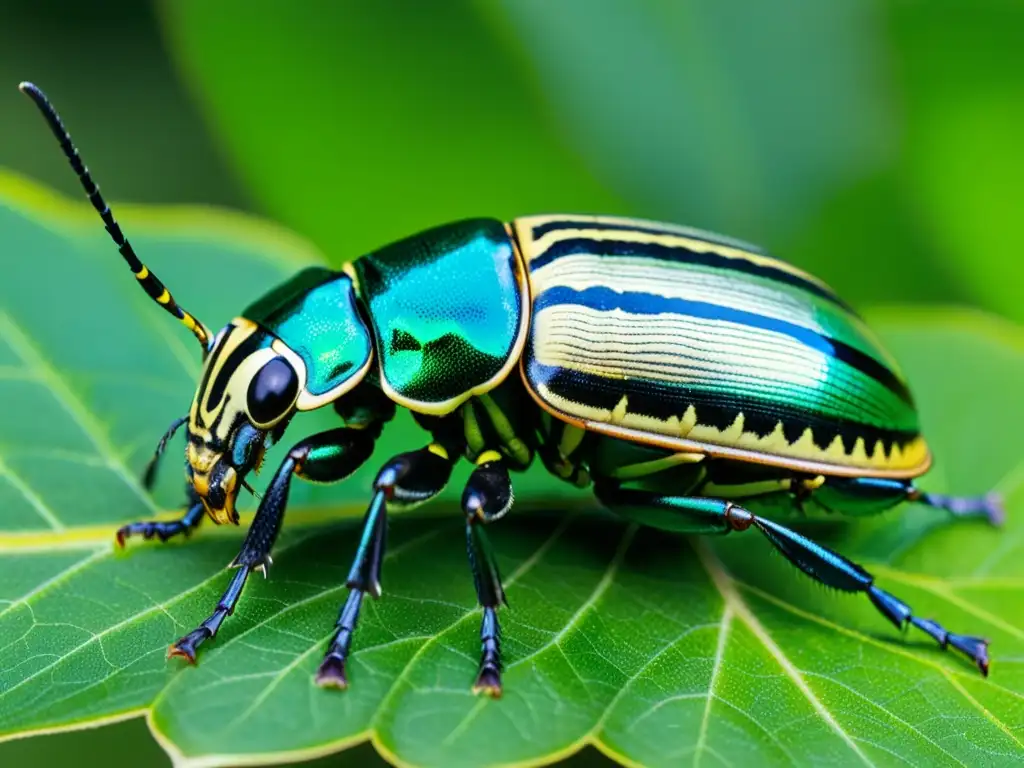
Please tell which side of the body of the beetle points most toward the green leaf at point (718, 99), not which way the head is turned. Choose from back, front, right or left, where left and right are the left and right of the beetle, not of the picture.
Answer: right

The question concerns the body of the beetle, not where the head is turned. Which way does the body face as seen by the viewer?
to the viewer's left

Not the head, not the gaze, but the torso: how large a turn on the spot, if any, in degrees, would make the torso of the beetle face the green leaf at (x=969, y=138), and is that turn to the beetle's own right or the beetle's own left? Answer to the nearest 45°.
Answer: approximately 135° to the beetle's own right

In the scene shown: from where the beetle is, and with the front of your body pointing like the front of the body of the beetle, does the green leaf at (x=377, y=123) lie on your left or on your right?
on your right
